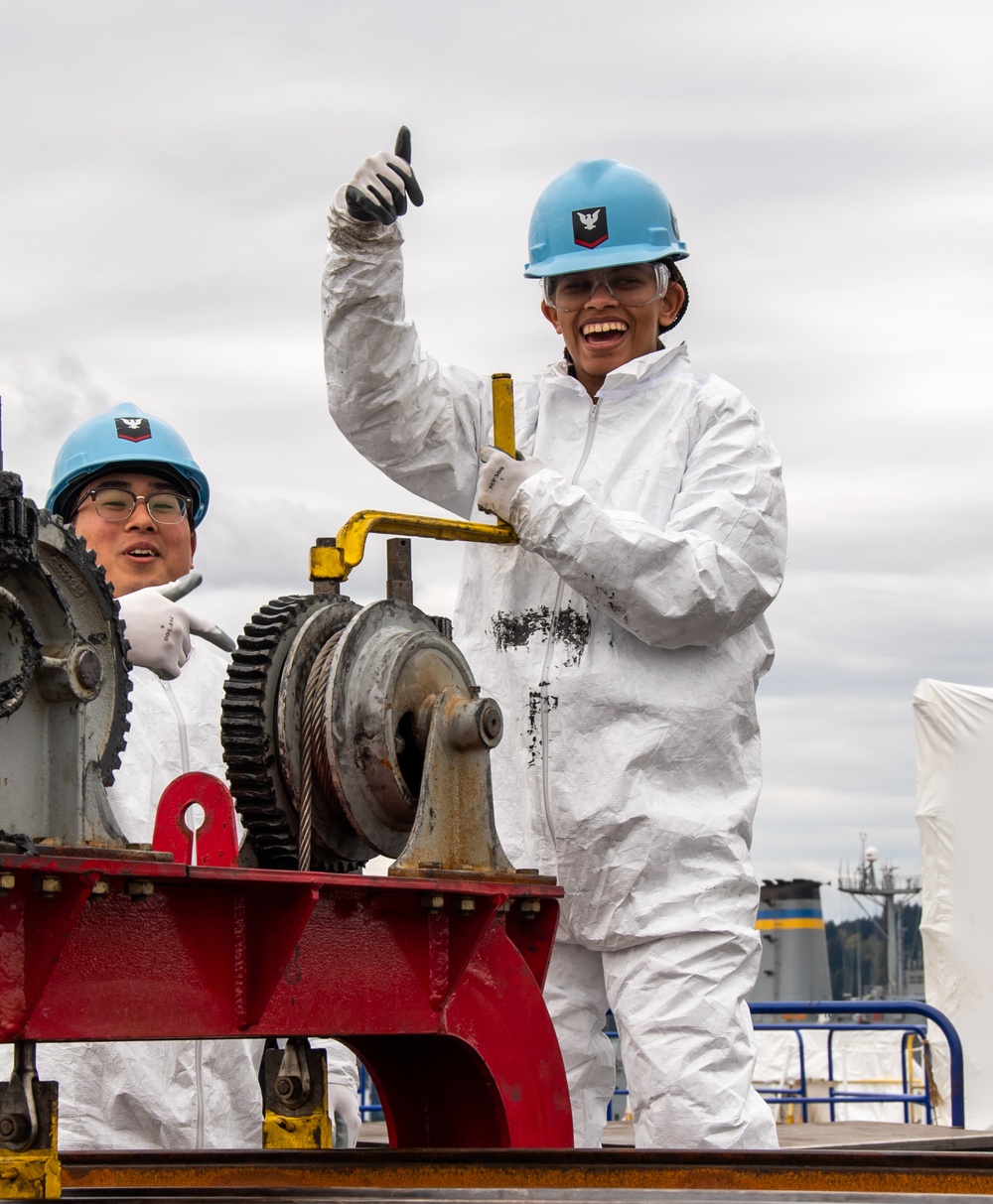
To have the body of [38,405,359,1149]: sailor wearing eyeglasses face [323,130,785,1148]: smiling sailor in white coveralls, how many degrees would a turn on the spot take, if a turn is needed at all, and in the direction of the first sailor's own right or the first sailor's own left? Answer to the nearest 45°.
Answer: approximately 45° to the first sailor's own left

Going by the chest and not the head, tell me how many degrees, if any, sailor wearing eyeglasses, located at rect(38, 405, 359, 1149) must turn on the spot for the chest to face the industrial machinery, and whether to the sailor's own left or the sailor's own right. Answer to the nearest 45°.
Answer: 0° — they already face it

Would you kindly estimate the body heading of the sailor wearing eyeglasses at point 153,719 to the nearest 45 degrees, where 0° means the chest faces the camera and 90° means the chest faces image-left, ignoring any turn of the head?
approximately 0°

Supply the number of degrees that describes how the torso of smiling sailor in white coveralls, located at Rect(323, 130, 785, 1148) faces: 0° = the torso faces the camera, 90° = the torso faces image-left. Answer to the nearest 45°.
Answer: approximately 45°

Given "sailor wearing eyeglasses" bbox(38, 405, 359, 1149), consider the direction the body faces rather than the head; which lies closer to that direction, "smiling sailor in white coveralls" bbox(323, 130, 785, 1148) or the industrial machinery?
the industrial machinery
